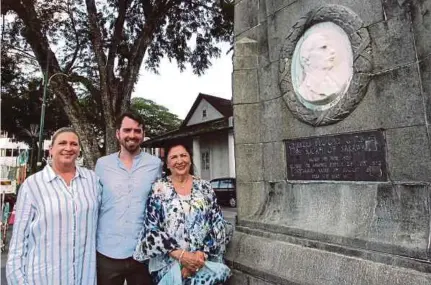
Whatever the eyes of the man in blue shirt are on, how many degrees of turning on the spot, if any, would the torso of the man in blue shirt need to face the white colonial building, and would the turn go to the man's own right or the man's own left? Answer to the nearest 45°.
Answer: approximately 180°

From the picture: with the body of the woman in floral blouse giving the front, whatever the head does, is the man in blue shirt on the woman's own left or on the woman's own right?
on the woman's own right

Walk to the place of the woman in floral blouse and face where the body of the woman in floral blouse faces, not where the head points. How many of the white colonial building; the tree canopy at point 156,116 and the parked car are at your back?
3

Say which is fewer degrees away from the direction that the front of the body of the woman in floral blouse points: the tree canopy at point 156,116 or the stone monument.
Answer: the stone monument

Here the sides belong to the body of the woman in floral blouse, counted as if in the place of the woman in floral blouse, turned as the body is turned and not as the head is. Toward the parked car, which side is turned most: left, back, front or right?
back

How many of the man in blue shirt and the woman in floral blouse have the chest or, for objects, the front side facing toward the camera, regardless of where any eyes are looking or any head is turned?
2

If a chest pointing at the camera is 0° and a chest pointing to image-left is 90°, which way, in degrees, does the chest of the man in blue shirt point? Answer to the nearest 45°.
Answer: approximately 0°

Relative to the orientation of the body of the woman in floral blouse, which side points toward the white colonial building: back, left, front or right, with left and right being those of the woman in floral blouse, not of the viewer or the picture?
back

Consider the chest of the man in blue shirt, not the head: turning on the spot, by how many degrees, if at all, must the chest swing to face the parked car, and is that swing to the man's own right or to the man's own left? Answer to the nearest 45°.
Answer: approximately 180°
